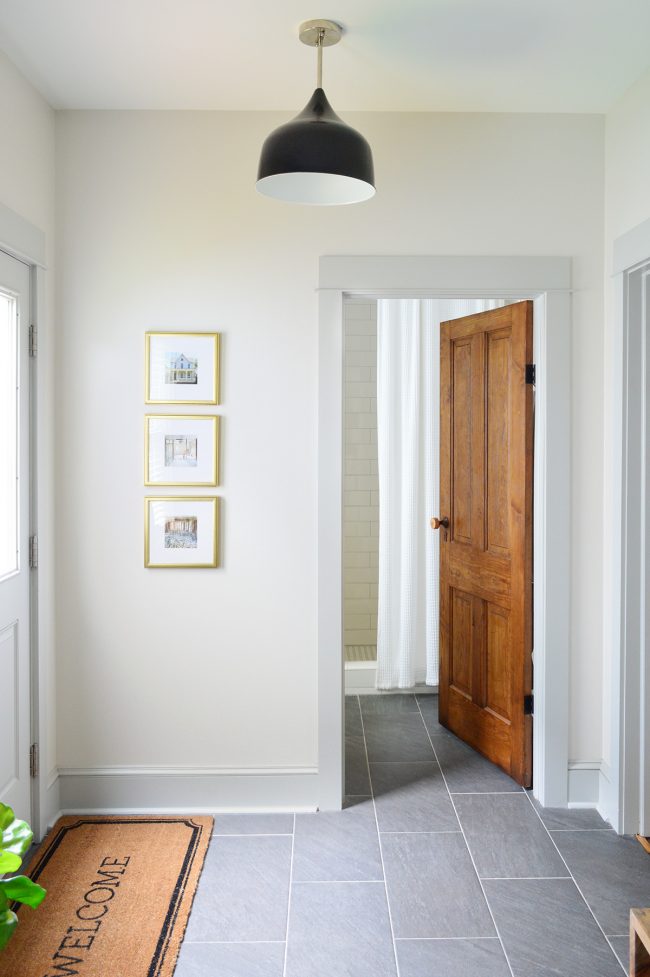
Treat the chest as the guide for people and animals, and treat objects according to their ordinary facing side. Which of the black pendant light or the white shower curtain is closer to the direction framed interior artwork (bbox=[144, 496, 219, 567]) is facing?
the black pendant light

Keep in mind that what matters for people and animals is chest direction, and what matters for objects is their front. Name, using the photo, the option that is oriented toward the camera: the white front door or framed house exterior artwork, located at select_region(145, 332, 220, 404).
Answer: the framed house exterior artwork

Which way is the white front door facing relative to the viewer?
to the viewer's right

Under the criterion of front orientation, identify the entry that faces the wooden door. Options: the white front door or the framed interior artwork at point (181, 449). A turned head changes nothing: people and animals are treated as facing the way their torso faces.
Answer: the white front door

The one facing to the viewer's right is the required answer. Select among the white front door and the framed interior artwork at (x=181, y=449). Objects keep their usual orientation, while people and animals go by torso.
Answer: the white front door

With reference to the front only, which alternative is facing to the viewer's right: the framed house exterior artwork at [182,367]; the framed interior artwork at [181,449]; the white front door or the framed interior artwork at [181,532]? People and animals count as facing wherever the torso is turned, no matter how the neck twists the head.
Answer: the white front door

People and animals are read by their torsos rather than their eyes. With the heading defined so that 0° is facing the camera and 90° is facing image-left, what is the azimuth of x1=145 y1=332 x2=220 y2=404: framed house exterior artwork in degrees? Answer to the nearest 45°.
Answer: approximately 0°

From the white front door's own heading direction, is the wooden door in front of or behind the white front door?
in front

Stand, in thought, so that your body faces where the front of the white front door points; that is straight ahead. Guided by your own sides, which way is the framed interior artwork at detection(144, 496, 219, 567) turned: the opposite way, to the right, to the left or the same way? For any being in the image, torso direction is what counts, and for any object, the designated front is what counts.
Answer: to the right

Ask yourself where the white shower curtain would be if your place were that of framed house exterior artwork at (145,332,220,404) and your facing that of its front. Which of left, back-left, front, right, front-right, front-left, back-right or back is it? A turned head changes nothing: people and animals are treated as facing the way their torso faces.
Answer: back-left

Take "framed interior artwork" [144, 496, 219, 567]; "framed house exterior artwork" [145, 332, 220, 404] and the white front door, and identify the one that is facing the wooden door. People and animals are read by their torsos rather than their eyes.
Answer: the white front door

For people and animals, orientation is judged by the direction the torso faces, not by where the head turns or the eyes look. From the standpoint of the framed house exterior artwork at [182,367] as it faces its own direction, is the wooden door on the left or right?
on its left

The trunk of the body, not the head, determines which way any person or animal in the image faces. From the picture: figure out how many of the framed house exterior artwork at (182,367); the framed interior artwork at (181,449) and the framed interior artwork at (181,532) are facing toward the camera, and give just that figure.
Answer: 3

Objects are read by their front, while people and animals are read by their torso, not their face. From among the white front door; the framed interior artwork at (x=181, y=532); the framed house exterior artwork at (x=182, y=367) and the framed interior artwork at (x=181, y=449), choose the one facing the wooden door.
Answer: the white front door

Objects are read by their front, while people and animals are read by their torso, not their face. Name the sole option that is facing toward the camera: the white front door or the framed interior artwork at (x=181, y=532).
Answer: the framed interior artwork

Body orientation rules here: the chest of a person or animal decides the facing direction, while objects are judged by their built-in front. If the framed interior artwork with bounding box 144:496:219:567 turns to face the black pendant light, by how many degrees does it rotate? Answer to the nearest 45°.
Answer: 0° — it already faces it

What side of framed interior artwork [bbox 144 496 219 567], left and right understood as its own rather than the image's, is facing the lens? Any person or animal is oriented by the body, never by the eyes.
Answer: front

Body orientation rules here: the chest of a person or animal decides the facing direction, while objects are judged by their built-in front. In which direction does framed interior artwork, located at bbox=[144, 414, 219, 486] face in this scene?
toward the camera

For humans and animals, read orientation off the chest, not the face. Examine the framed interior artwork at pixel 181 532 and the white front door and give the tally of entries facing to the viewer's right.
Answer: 1

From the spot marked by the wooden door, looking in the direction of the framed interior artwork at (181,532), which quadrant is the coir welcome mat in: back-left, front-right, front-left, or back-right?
front-left
